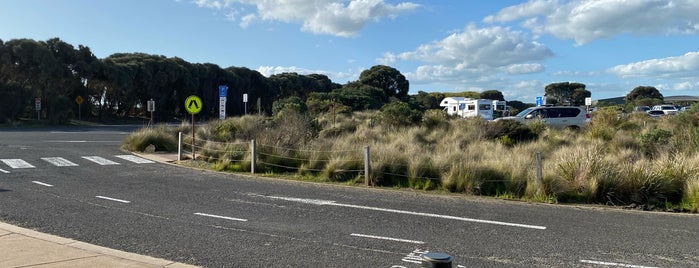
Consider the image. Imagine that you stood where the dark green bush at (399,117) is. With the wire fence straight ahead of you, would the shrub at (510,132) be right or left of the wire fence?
left

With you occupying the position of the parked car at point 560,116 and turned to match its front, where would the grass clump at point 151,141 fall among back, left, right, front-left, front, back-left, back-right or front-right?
front-left

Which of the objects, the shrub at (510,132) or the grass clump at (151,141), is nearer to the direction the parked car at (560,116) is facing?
the grass clump

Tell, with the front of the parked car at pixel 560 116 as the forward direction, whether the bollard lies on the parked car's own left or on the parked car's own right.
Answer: on the parked car's own left

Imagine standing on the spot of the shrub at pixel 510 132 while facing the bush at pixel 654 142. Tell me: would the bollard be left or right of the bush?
right

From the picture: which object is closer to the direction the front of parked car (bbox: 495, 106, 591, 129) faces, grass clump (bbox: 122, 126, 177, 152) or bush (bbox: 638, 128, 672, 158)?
the grass clump

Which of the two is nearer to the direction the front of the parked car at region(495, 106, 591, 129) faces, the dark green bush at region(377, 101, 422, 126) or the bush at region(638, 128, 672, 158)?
the dark green bush

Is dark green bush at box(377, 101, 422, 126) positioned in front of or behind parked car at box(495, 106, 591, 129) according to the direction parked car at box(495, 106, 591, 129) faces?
in front

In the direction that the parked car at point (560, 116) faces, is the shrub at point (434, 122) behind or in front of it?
in front

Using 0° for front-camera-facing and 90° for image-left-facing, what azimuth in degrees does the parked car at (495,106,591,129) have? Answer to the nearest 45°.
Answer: approximately 90°

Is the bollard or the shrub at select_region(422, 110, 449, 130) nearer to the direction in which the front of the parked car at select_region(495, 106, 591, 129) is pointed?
the shrub

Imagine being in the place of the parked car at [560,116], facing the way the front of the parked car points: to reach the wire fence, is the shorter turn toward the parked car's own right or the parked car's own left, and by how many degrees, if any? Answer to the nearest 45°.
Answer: approximately 90° to the parked car's own left

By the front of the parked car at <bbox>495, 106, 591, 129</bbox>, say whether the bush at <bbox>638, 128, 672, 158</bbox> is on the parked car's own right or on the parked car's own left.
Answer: on the parked car's own left

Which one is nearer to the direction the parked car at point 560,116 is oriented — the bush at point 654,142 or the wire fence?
the wire fence

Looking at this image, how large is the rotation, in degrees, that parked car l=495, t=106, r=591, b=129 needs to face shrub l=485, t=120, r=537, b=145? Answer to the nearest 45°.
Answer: approximately 90° to its left

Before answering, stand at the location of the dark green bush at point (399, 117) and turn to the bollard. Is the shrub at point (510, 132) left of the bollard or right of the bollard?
left

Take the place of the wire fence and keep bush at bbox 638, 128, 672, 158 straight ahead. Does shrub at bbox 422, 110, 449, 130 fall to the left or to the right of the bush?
left
